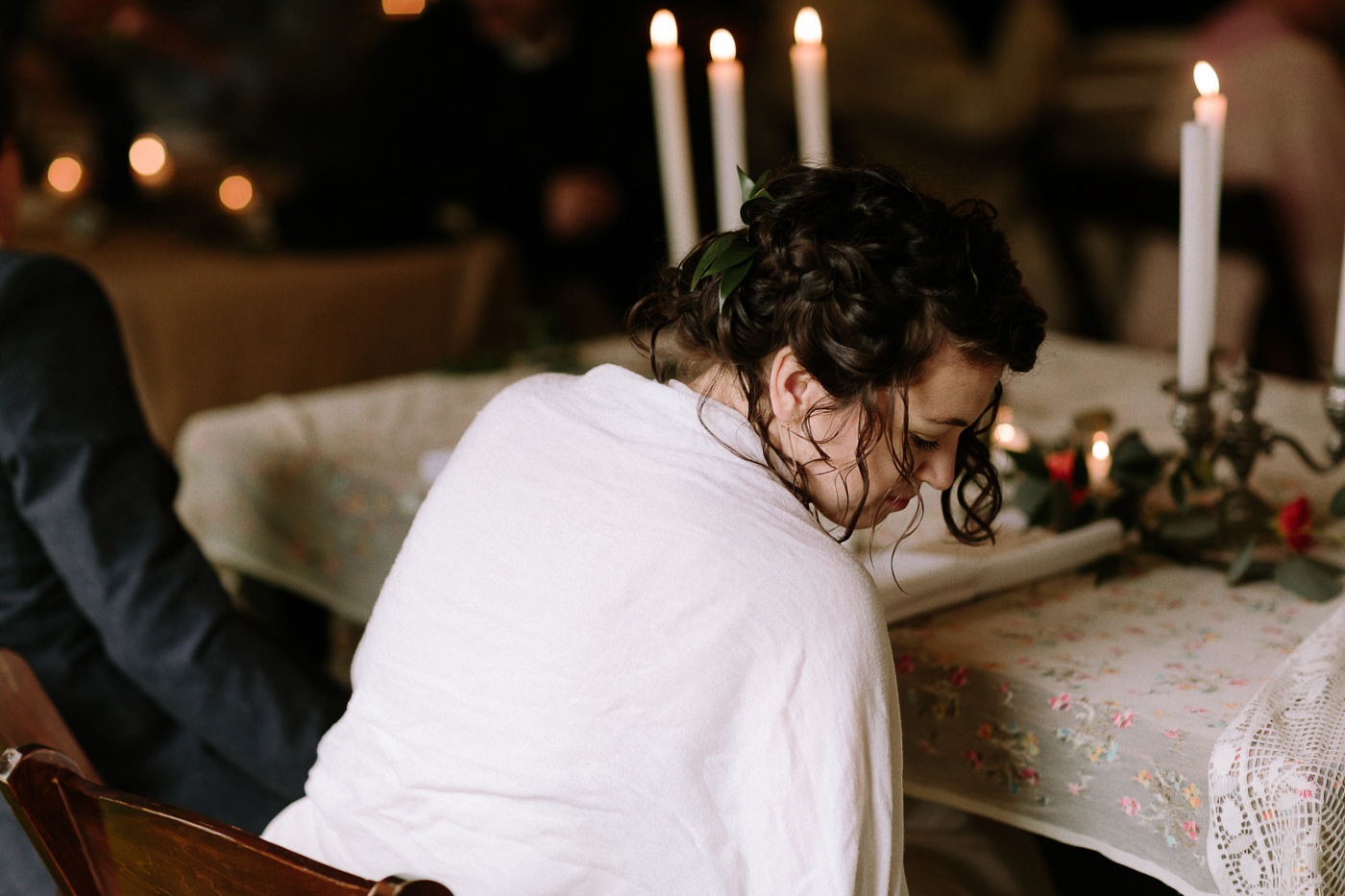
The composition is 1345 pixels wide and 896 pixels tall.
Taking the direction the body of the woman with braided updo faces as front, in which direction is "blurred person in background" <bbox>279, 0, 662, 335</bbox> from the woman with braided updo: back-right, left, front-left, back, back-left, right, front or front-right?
front-left

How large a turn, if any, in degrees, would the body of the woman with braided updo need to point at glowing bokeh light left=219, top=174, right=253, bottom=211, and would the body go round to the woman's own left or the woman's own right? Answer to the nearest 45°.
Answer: approximately 45° to the woman's own left

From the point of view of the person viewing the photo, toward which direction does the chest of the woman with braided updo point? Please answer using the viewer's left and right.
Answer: facing away from the viewer and to the right of the viewer

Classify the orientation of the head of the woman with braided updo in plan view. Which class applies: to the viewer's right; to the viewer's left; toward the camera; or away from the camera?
to the viewer's right

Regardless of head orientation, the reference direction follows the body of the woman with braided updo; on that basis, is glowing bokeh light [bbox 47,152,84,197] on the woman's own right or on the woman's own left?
on the woman's own left
